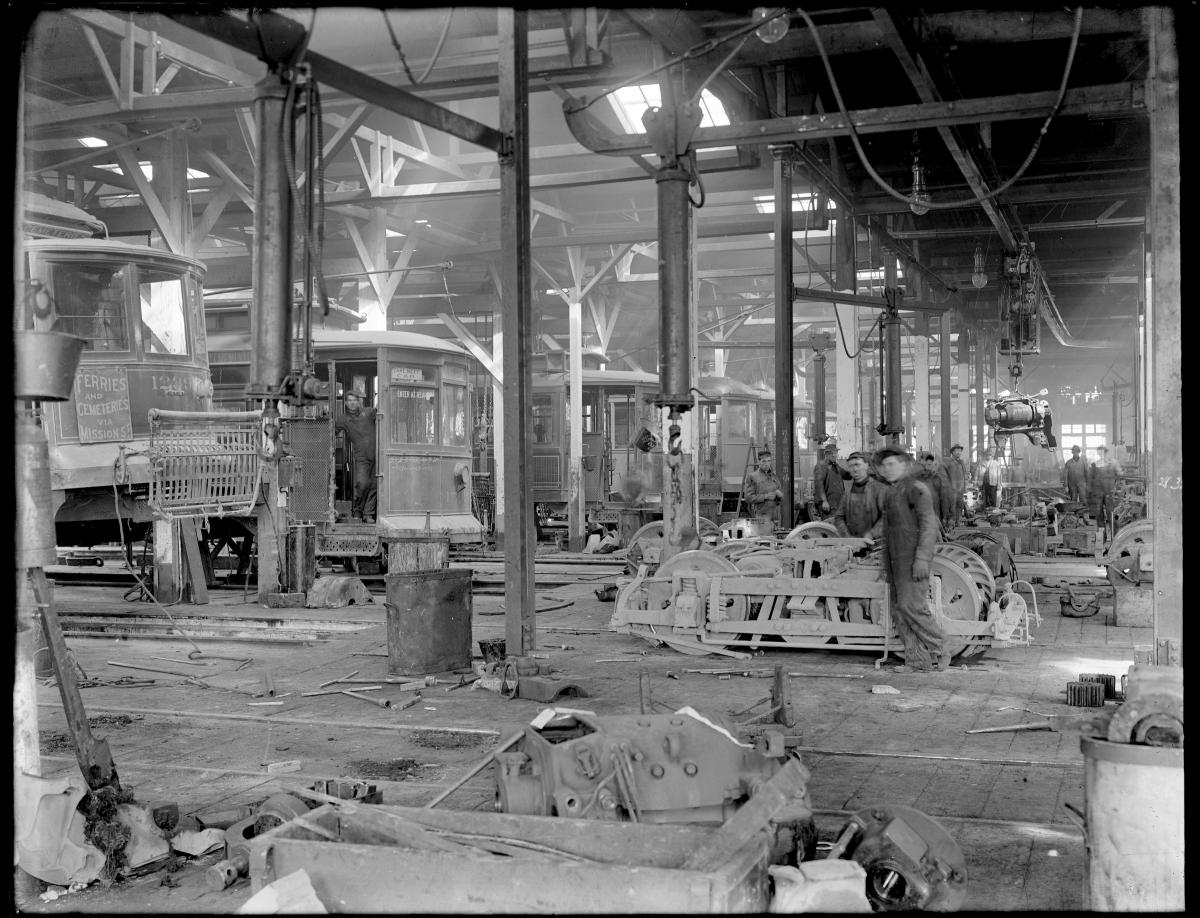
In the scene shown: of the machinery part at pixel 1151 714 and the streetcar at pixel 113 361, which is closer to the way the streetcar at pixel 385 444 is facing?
the machinery part

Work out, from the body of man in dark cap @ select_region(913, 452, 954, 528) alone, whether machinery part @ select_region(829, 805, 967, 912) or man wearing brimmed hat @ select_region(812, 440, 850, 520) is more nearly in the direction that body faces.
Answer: the machinery part

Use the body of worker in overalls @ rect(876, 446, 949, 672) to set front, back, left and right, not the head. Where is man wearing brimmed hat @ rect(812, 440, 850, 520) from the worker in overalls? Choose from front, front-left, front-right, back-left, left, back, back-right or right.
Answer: back-right

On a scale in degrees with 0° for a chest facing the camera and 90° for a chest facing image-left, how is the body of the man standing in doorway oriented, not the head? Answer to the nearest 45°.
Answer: approximately 0°

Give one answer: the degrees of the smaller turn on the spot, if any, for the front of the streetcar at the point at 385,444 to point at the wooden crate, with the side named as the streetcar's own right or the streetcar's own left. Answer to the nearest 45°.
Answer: approximately 45° to the streetcar's own right

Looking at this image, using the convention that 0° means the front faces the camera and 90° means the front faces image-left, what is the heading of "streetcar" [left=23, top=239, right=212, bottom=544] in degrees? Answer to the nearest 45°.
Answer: approximately 315°

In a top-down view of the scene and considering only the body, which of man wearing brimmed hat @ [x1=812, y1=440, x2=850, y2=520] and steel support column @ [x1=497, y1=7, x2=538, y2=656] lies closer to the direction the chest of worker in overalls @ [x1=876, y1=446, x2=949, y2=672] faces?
the steel support column
